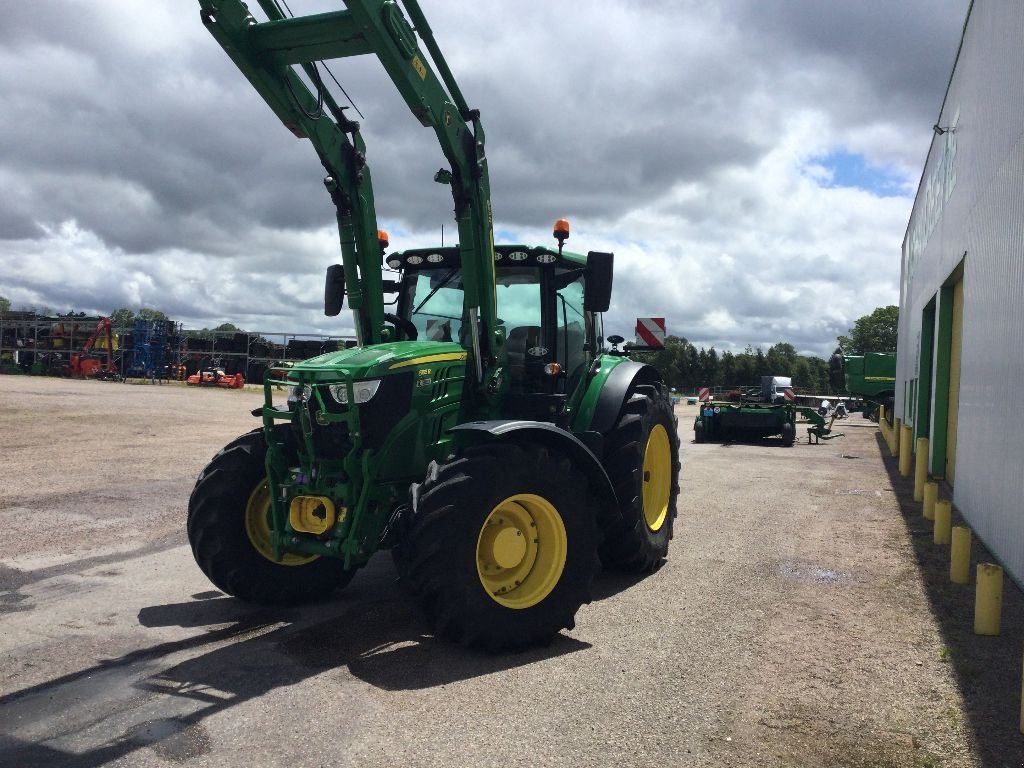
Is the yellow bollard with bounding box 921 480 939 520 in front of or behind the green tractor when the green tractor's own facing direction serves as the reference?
behind

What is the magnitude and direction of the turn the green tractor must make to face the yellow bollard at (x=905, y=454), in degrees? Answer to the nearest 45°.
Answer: approximately 180°

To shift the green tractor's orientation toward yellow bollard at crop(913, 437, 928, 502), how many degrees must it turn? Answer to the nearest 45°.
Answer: approximately 180°

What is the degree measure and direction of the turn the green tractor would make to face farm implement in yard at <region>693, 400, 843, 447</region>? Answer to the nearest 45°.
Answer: approximately 180°

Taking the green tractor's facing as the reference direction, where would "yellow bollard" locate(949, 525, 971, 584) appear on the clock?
The yellow bollard is roughly at 7 o'clock from the green tractor.

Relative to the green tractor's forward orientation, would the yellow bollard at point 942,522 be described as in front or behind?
behind

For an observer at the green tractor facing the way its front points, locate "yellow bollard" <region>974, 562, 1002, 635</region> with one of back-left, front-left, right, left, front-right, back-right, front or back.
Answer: back-left

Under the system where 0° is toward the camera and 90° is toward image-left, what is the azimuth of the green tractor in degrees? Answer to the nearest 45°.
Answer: approximately 45°
